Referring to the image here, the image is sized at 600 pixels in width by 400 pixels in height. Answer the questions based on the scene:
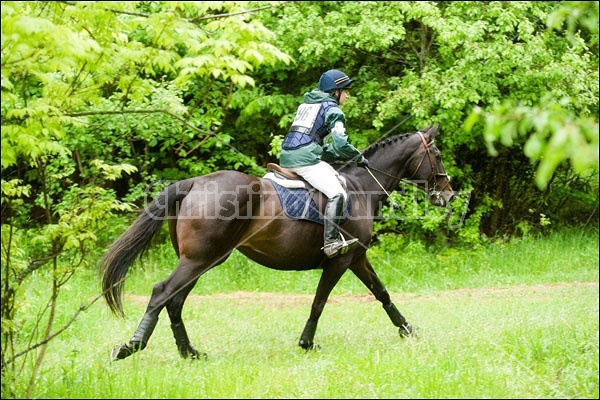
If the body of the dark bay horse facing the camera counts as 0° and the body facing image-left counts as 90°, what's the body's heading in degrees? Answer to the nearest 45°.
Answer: approximately 270°

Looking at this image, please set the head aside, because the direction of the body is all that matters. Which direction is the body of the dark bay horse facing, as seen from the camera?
to the viewer's right
